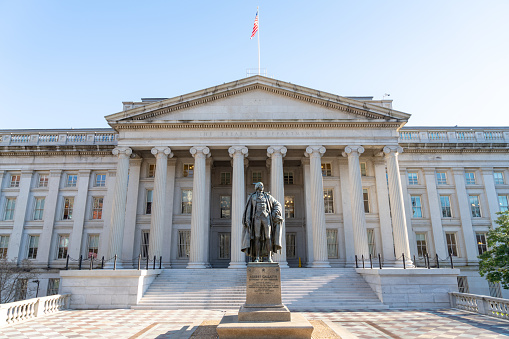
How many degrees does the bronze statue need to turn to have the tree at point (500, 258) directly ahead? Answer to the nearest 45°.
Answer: approximately 135° to its left

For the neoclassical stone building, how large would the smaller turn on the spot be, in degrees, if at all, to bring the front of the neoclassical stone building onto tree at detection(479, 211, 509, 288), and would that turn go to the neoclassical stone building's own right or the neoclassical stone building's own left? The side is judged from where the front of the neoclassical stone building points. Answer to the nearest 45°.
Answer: approximately 45° to the neoclassical stone building's own left

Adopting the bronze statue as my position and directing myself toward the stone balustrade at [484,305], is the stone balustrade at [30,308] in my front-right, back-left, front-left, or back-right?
back-left

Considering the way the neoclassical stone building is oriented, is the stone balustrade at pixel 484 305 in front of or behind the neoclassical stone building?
in front

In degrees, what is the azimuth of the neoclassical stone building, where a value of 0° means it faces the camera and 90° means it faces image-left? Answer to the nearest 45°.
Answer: approximately 0°

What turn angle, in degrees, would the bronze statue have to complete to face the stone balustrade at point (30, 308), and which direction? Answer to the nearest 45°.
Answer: approximately 135° to its right

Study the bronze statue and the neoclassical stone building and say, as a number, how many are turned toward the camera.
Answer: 2

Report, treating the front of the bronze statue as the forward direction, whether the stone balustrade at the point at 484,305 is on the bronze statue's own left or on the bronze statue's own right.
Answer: on the bronze statue's own left

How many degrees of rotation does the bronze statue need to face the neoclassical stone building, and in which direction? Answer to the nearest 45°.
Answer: approximately 180°

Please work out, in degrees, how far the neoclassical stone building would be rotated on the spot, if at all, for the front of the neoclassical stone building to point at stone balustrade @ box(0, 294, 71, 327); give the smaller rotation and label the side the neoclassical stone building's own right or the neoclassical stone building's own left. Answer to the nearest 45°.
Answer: approximately 45° to the neoclassical stone building's own right
